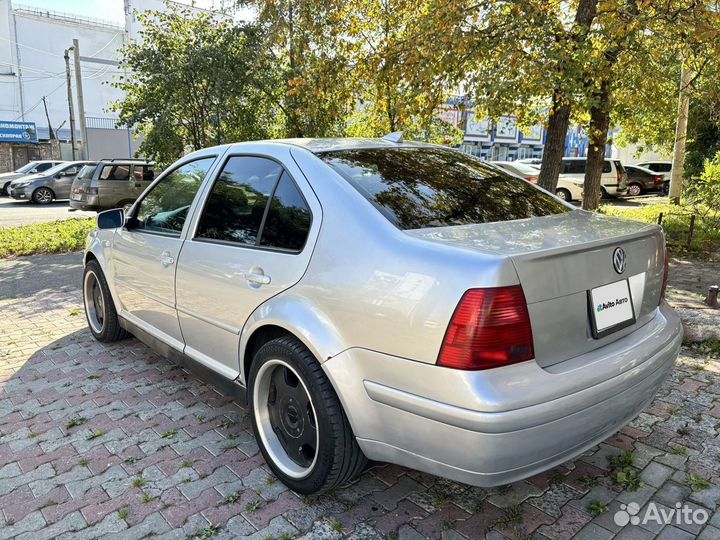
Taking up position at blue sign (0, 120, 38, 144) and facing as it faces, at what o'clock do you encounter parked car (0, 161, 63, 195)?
The parked car is roughly at 12 o'clock from the blue sign.

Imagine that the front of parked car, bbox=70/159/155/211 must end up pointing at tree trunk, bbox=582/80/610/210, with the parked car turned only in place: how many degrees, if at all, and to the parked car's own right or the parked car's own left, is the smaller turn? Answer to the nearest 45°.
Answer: approximately 90° to the parked car's own right

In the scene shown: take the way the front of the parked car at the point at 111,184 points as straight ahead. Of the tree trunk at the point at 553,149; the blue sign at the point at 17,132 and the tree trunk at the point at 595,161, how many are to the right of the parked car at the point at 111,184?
2

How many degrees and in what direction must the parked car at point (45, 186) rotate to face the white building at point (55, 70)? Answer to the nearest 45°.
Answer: approximately 135° to its right

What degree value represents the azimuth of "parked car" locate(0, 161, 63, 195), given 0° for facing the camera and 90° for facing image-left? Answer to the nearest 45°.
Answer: approximately 45°

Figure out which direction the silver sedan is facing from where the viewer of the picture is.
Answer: facing away from the viewer and to the left of the viewer

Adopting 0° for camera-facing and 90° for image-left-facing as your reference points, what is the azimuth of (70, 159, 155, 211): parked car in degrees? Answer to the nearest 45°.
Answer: approximately 225°

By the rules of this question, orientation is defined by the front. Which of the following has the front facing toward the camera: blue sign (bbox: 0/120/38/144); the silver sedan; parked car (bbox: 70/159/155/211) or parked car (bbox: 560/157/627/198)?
the blue sign

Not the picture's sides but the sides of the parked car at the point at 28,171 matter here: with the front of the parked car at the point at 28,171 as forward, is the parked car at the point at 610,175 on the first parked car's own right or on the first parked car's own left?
on the first parked car's own left
